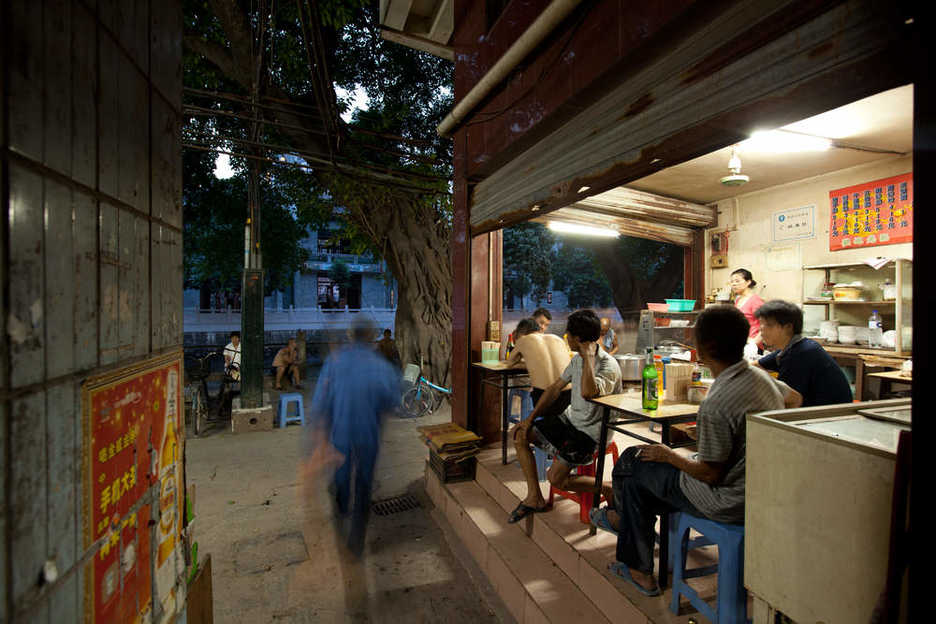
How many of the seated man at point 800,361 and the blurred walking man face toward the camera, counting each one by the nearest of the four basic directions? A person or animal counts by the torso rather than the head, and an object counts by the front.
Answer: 0

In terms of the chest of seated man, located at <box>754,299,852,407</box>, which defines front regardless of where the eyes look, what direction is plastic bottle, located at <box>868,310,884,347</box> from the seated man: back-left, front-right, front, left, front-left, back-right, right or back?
right

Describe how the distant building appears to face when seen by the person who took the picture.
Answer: facing the viewer

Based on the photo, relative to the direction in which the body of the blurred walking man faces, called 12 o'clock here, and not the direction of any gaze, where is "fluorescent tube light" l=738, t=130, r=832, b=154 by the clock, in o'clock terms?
The fluorescent tube light is roughly at 3 o'clock from the blurred walking man.

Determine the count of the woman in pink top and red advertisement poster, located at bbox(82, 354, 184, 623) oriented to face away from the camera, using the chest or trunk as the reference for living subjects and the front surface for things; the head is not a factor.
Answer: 0

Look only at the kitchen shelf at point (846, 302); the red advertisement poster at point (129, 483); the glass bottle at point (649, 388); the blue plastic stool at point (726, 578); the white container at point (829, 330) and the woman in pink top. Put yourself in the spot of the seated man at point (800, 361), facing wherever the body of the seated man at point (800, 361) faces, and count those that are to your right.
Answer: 3

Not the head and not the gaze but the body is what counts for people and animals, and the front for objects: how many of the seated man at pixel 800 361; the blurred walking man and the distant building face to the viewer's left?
1

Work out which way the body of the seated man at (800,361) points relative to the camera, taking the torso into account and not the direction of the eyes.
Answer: to the viewer's left

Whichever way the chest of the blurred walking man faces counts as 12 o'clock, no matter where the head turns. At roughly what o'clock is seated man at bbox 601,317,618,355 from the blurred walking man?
The seated man is roughly at 2 o'clock from the blurred walking man.

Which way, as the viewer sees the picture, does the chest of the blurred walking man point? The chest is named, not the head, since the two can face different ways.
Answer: away from the camera

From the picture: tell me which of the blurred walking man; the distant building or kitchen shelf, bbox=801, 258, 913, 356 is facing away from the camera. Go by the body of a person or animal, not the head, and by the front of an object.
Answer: the blurred walking man

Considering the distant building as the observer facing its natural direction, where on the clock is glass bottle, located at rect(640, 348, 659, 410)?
The glass bottle is roughly at 12 o'clock from the distant building.

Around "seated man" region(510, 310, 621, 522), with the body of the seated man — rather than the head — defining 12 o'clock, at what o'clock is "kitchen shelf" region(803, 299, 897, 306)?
The kitchen shelf is roughly at 6 o'clock from the seated man.

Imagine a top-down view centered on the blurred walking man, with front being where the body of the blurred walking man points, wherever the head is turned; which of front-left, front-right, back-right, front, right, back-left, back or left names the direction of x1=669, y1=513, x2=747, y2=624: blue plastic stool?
back-right
